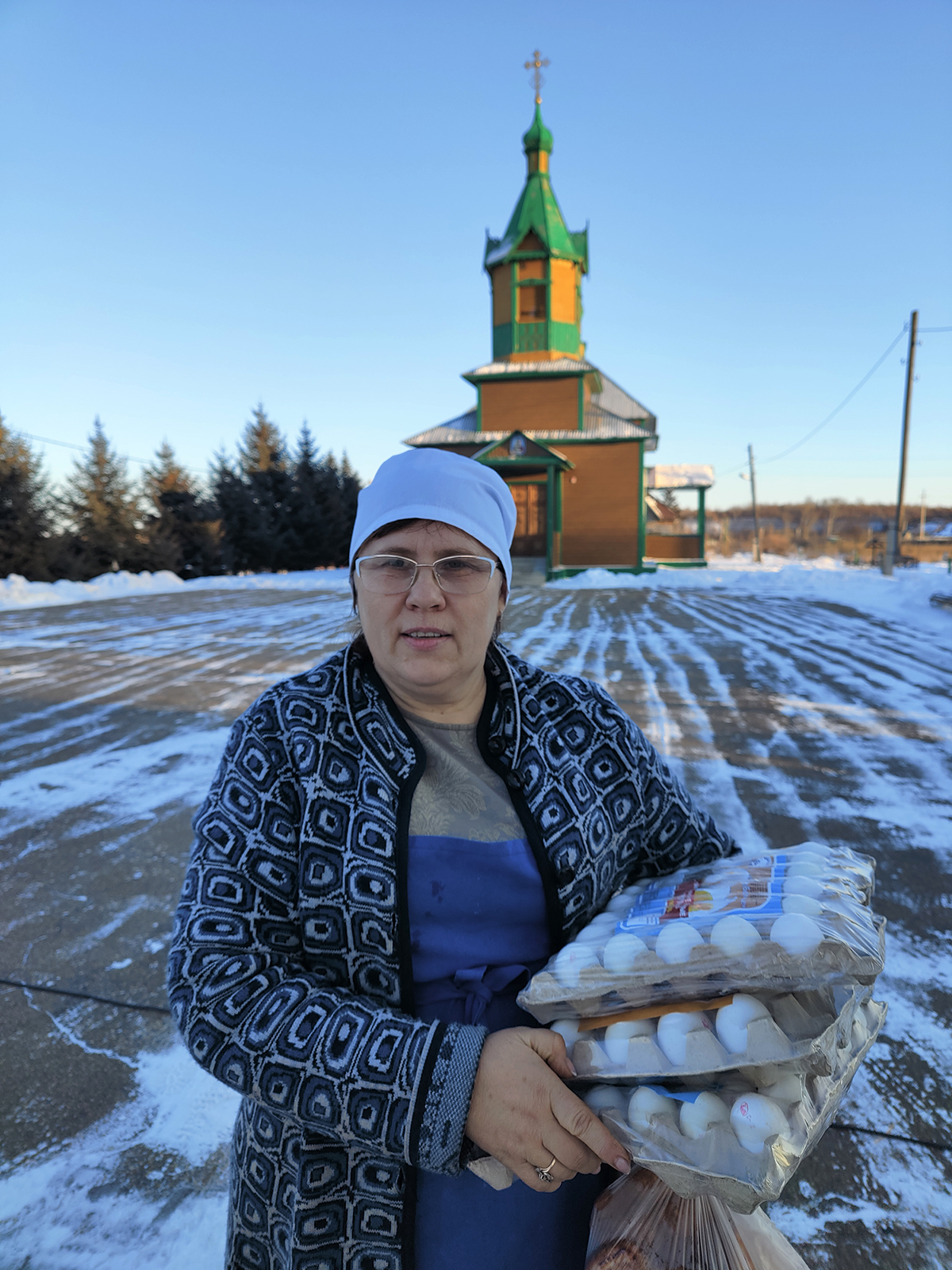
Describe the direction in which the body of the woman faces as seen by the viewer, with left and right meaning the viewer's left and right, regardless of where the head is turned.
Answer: facing the viewer

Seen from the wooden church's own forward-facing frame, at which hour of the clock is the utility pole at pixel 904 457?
The utility pole is roughly at 9 o'clock from the wooden church.

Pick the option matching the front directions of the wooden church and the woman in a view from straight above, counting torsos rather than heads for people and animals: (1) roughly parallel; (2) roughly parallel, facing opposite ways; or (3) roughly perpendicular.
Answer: roughly parallel

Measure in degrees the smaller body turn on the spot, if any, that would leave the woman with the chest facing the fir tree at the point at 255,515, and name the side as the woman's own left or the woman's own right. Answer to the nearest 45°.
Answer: approximately 180°

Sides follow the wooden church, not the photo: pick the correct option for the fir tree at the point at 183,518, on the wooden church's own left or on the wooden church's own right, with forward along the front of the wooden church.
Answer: on the wooden church's own right

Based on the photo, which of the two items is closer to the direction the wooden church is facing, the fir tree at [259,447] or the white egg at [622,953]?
the white egg

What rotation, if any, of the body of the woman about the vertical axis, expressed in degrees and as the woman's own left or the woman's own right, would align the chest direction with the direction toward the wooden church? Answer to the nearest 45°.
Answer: approximately 180°

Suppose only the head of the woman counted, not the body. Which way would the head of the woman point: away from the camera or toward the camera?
toward the camera

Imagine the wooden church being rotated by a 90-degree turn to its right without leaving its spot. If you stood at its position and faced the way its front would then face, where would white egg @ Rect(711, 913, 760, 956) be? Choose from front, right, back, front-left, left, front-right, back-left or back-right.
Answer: left

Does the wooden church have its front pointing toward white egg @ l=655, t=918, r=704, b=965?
yes

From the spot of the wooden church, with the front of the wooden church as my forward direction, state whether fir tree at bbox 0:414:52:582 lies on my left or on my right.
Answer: on my right

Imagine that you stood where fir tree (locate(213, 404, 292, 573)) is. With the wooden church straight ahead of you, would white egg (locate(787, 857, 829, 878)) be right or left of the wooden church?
right

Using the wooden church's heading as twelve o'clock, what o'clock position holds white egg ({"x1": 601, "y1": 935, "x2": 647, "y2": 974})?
The white egg is roughly at 12 o'clock from the wooden church.

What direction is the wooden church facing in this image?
toward the camera

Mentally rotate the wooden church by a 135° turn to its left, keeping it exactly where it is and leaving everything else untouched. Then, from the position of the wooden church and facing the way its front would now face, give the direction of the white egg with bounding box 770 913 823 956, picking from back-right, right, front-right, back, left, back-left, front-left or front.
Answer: back-right
